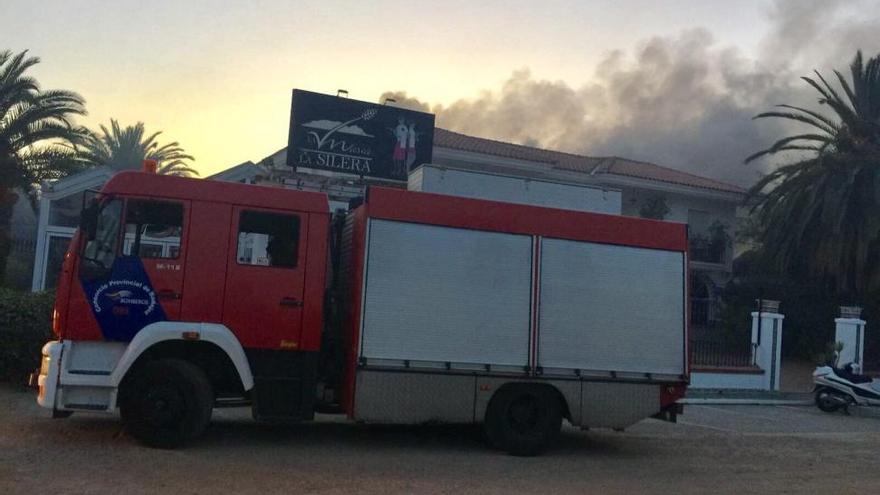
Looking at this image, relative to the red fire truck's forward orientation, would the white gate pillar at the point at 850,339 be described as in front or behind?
behind

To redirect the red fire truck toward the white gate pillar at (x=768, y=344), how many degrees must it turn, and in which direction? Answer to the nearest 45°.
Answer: approximately 135° to its right

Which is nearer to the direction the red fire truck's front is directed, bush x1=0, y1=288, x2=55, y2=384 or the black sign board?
the bush

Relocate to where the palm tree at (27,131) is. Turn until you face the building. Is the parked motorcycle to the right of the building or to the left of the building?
right

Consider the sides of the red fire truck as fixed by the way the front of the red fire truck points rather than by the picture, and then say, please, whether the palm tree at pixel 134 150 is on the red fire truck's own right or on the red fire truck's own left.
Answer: on the red fire truck's own right

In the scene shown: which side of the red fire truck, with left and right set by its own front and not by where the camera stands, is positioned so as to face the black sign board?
right

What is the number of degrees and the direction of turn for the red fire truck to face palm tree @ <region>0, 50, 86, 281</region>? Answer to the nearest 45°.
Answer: approximately 45° to its right

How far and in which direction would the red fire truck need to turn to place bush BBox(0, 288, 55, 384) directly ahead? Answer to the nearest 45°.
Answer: approximately 45° to its right

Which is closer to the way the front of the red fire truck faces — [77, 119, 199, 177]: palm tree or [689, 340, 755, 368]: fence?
the palm tree

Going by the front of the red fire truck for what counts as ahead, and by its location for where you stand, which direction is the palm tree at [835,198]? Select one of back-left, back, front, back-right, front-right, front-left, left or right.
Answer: back-right

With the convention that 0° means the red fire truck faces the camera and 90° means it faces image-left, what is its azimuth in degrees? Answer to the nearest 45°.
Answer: approximately 90°

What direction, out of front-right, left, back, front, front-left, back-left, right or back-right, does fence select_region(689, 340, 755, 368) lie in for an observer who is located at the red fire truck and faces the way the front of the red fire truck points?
back-right

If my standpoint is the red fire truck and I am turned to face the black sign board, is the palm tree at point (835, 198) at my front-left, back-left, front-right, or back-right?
front-right

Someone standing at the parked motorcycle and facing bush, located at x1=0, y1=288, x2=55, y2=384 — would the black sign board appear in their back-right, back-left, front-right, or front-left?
front-right
